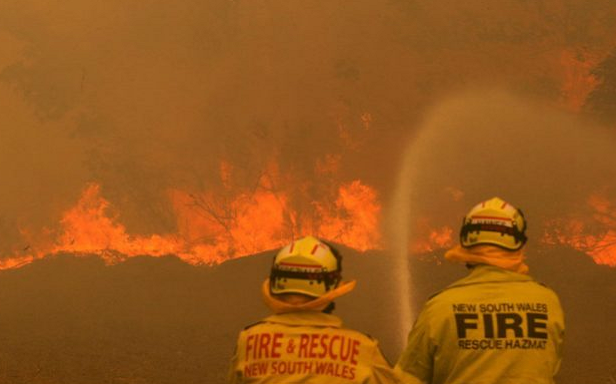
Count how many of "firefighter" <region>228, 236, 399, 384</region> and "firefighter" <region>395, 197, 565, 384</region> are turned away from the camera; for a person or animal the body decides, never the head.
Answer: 2

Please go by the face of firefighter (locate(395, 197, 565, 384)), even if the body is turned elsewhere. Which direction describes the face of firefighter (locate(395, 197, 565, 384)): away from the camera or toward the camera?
away from the camera

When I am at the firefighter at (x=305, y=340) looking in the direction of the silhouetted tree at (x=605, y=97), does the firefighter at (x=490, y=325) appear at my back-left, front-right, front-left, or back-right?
front-right

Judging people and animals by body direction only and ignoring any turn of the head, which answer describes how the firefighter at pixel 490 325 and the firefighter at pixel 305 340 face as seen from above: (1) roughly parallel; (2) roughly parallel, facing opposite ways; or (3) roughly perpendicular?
roughly parallel

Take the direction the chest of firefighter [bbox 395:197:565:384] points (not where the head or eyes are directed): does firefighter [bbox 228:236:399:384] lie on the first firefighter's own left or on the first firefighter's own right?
on the first firefighter's own left

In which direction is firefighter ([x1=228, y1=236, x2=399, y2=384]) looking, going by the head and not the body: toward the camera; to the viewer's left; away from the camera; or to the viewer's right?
away from the camera

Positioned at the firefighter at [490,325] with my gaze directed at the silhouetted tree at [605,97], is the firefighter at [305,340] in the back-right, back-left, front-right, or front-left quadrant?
back-left

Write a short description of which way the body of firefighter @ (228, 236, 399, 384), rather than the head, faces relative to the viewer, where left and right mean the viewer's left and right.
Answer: facing away from the viewer

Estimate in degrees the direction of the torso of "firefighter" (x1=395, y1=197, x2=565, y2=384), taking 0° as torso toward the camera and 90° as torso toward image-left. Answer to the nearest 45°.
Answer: approximately 180°

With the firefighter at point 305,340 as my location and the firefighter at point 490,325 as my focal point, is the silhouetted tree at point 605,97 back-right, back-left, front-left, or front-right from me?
front-left

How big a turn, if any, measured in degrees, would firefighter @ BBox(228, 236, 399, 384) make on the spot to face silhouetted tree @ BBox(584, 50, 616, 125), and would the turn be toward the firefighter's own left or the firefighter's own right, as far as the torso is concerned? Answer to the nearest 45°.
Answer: approximately 45° to the firefighter's own right

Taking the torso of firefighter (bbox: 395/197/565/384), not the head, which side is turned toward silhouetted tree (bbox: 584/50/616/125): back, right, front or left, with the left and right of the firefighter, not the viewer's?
front

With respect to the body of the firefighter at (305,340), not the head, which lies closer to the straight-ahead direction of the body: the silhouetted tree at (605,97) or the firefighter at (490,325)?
the silhouetted tree
